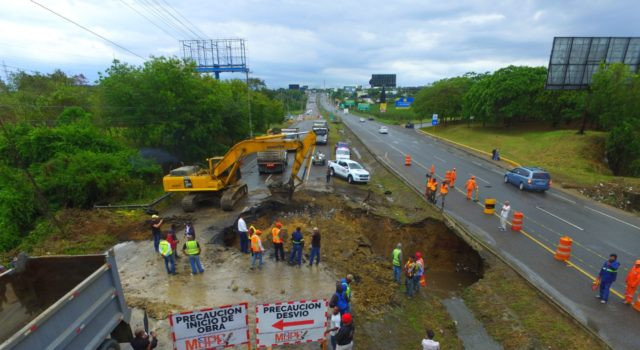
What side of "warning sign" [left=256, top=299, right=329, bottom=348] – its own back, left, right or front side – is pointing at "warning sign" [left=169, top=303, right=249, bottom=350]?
right

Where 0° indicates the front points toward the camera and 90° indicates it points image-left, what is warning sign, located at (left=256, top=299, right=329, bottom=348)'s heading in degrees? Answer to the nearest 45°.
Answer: approximately 0°

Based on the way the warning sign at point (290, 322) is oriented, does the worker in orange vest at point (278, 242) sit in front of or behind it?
behind

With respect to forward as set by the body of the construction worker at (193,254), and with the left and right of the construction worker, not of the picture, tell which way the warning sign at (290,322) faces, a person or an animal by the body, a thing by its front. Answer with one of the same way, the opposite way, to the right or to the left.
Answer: the opposite way

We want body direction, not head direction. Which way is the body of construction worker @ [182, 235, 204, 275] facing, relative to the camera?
away from the camera

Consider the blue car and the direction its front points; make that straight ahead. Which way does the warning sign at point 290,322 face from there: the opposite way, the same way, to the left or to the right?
the opposite way

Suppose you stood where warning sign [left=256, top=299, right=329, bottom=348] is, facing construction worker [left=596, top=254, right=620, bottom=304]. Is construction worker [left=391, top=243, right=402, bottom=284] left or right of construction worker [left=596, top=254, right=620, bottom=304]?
left
